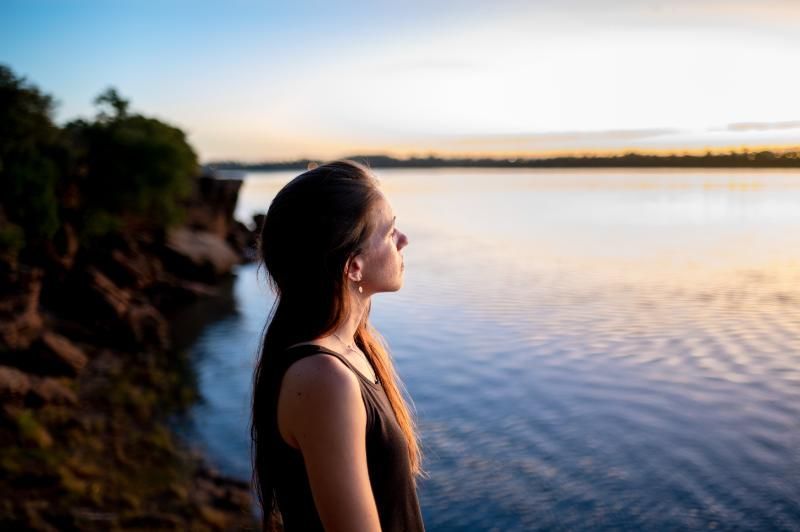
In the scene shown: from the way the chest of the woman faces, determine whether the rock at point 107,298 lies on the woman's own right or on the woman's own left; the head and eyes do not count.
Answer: on the woman's own left

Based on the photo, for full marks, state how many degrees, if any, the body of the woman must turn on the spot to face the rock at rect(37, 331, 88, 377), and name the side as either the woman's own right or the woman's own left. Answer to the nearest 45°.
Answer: approximately 90° to the woman's own left

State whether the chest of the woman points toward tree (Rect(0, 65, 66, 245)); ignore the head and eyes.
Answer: no

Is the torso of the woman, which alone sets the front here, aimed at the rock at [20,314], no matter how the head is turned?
no

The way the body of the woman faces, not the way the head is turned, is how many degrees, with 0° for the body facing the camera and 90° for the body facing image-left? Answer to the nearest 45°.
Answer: approximately 270°

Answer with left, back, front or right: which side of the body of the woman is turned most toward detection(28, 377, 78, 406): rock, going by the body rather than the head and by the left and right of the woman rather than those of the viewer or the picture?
left

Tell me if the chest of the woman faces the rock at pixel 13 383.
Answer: no

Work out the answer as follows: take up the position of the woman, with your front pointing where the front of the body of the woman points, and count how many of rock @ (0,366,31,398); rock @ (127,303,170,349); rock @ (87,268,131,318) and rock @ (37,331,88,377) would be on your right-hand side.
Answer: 0

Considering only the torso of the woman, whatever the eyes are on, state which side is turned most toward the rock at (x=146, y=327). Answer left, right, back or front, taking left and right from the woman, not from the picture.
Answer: left

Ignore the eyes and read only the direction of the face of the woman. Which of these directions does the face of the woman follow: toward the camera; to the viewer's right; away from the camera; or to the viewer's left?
to the viewer's right

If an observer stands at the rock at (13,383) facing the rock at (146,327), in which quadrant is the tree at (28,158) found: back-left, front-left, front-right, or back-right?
front-left

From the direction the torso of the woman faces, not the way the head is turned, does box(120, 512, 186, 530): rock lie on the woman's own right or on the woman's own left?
on the woman's own left

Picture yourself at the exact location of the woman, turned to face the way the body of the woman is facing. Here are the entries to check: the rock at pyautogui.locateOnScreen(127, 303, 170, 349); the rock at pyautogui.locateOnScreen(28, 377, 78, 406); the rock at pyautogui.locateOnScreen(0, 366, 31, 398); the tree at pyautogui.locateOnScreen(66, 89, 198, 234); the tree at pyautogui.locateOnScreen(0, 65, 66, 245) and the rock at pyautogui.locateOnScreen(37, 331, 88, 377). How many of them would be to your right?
0
